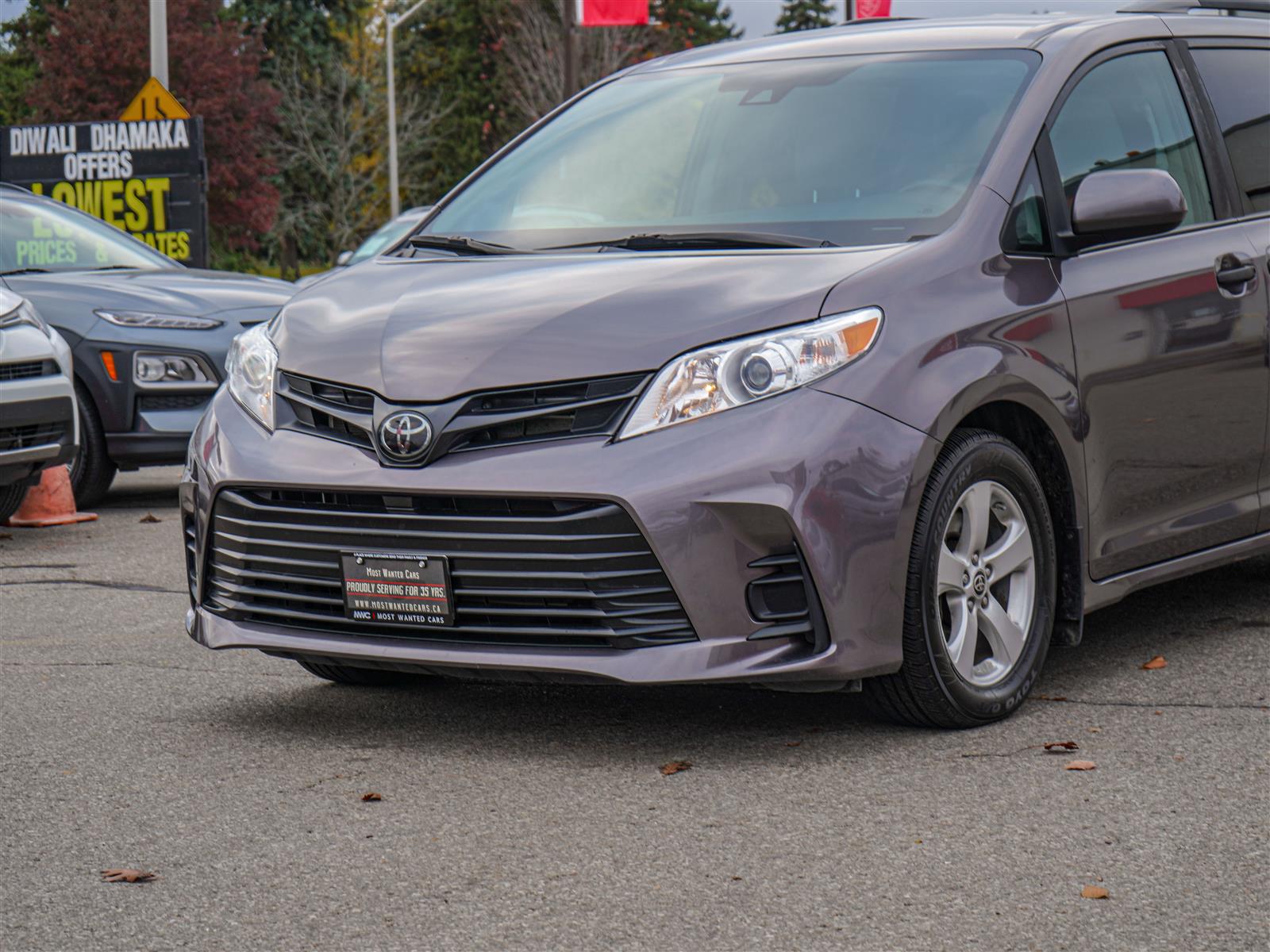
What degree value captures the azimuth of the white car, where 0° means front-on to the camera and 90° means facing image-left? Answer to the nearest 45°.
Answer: approximately 315°

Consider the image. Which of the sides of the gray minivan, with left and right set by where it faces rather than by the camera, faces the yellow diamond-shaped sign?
right

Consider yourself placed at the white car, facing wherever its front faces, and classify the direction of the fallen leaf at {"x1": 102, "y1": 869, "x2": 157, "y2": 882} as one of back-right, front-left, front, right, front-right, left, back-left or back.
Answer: front-right

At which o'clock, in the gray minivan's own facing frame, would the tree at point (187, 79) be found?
The tree is roughly at 4 o'clock from the gray minivan.

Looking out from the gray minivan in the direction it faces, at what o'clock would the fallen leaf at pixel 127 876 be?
The fallen leaf is roughly at 12 o'clock from the gray minivan.

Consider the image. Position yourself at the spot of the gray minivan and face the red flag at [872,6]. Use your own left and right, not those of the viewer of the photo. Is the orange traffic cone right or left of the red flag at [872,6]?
left

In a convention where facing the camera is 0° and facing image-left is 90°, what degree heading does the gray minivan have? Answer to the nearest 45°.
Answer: approximately 45°

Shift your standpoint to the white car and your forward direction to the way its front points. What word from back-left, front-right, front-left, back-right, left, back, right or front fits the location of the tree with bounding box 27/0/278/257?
back-left

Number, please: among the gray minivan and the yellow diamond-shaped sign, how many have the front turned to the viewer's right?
0

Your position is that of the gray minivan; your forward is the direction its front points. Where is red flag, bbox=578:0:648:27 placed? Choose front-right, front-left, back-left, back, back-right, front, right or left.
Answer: back-right

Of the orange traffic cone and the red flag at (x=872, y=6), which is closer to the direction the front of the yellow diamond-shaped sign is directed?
the orange traffic cone

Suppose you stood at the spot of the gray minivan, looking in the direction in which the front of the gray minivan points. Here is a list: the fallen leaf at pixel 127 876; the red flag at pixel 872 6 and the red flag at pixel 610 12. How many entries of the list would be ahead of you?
1

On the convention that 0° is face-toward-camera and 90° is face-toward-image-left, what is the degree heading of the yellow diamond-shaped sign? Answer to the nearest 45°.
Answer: approximately 0°

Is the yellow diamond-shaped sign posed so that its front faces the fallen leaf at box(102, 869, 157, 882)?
yes

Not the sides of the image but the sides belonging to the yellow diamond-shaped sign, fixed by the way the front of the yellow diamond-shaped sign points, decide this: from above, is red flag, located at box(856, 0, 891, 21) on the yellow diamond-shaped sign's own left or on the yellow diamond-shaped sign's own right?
on the yellow diamond-shaped sign's own left
